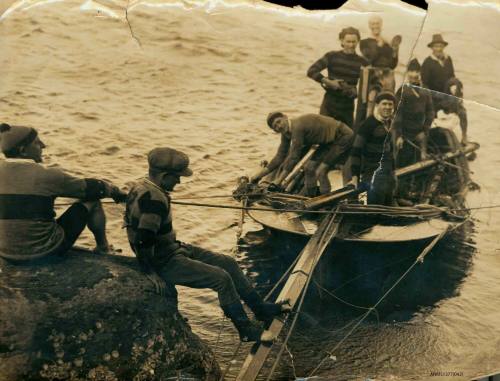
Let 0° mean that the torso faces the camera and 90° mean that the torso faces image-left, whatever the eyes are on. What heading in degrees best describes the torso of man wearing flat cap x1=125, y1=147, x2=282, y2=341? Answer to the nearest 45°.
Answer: approximately 270°

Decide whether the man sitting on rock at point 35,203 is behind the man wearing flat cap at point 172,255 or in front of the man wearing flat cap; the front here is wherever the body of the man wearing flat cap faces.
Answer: behind

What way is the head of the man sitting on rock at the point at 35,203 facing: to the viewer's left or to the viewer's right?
to the viewer's right

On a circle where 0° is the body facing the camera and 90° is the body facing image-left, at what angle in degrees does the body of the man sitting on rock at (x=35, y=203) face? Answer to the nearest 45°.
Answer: approximately 225°

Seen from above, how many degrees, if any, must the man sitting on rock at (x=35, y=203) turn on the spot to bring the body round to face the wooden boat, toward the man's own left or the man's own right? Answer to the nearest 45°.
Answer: approximately 45° to the man's own right

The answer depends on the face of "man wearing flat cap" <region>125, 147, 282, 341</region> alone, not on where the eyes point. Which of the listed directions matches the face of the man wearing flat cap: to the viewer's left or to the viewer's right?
to the viewer's right

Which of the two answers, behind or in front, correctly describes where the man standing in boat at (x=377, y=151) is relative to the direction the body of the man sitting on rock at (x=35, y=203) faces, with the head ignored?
in front

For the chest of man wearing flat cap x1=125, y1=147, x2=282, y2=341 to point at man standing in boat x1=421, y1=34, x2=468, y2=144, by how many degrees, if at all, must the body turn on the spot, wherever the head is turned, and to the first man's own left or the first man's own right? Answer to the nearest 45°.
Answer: approximately 45° to the first man's own left

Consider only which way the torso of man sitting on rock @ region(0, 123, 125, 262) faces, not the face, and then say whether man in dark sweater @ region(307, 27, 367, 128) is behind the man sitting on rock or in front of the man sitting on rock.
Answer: in front

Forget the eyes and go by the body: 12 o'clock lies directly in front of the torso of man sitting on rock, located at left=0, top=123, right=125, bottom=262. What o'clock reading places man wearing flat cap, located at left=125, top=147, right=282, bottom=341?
The man wearing flat cap is roughly at 2 o'clock from the man sitting on rock.

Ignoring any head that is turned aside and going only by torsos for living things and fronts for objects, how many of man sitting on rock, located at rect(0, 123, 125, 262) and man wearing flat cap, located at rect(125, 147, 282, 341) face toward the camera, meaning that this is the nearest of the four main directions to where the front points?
0

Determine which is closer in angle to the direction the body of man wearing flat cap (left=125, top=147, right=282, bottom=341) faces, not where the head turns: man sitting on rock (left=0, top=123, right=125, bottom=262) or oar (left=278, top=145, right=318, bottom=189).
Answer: the oar

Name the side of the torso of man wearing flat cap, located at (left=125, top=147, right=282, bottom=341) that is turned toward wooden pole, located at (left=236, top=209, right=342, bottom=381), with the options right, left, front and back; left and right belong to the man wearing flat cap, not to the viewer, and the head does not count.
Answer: front

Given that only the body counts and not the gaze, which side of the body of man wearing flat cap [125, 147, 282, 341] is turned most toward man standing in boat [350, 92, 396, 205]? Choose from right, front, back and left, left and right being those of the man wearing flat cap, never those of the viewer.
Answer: front
